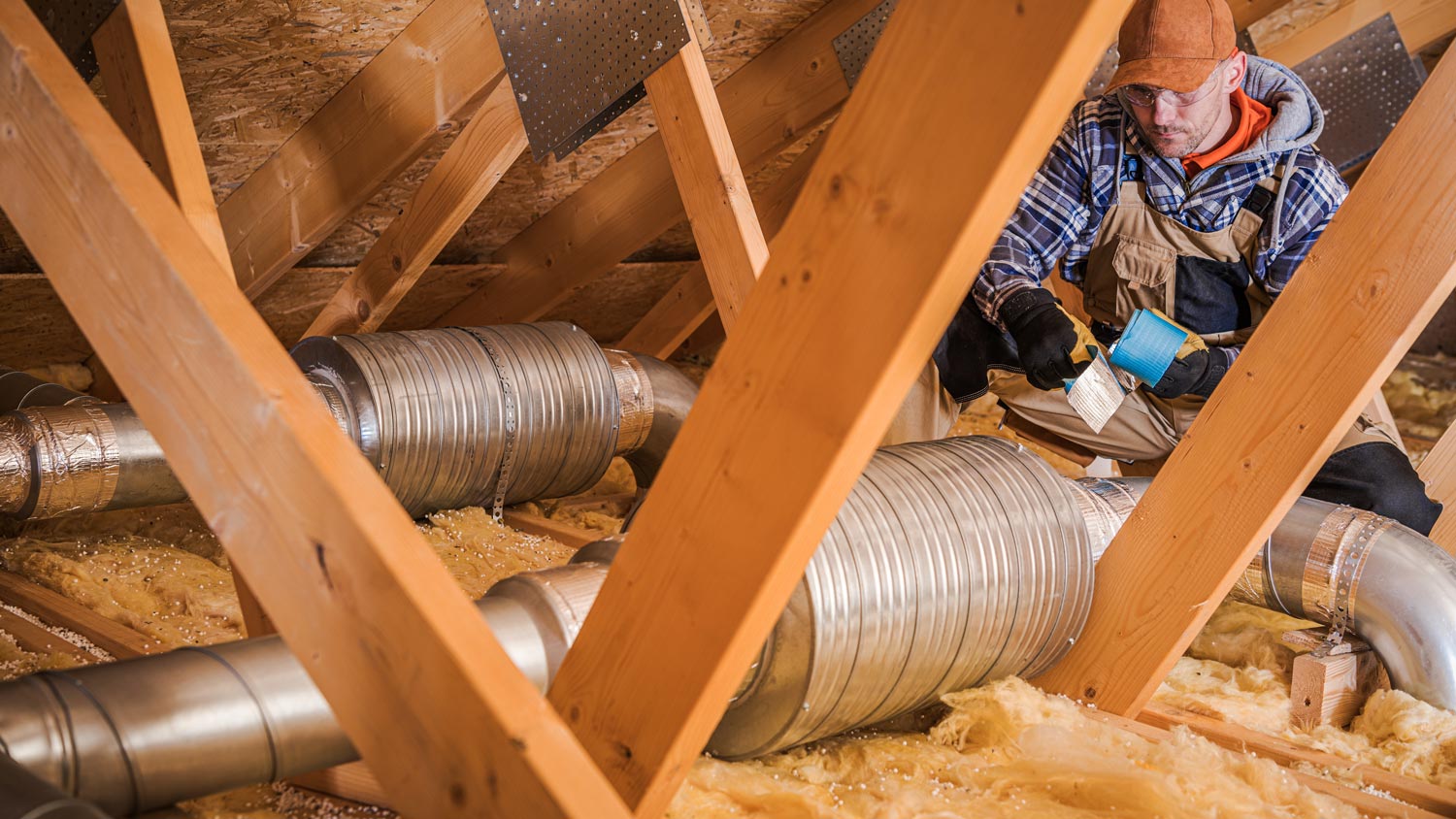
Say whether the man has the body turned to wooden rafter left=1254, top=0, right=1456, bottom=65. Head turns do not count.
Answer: no

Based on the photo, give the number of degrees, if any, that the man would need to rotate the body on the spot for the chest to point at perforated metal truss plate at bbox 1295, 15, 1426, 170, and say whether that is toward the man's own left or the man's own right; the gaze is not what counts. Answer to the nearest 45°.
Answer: approximately 180°

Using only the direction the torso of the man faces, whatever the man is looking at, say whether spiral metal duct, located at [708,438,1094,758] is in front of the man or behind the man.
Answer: in front

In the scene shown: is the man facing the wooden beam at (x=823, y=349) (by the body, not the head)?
yes

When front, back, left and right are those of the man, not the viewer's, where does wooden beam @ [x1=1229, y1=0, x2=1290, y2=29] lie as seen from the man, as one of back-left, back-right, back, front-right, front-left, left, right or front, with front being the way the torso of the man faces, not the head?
back

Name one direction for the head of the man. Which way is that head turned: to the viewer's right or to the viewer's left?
to the viewer's left

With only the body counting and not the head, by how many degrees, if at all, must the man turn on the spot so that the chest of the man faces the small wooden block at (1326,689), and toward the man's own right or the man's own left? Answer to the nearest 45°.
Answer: approximately 45° to the man's own left

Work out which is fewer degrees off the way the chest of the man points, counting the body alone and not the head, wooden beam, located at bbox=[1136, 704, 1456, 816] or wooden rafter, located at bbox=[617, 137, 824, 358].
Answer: the wooden beam

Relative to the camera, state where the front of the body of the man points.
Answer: toward the camera

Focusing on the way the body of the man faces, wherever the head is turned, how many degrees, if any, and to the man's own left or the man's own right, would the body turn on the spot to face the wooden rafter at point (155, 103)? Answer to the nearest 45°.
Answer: approximately 45° to the man's own right

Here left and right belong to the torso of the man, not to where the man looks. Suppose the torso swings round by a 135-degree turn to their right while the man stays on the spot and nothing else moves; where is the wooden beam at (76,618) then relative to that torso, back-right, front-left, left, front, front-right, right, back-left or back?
left

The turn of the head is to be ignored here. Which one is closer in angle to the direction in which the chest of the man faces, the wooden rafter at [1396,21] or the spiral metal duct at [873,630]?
the spiral metal duct

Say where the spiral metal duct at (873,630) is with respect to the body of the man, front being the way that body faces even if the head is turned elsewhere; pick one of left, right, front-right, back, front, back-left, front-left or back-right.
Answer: front
